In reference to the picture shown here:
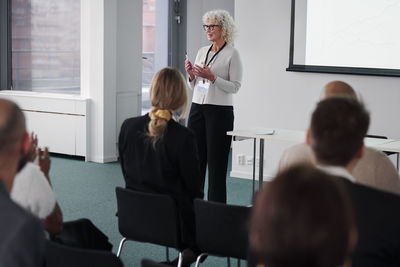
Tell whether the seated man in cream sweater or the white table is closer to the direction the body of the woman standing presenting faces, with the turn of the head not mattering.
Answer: the seated man in cream sweater

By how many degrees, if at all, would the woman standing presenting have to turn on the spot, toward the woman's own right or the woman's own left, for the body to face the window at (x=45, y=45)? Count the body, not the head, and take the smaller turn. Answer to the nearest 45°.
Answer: approximately 90° to the woman's own right

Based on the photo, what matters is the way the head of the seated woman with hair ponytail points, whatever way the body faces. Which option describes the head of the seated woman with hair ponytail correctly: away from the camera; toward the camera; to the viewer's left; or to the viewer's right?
away from the camera

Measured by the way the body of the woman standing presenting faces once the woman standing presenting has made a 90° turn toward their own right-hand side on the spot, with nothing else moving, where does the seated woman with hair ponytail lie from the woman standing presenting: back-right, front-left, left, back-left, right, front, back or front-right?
back-left

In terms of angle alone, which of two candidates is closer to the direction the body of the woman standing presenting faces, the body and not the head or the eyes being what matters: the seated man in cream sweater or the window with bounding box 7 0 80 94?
the seated man in cream sweater

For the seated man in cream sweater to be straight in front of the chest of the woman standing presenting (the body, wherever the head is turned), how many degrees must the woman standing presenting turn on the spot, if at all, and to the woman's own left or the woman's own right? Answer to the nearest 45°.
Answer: approximately 45° to the woman's own left

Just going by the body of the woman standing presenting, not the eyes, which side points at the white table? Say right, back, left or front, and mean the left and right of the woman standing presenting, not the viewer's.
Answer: left

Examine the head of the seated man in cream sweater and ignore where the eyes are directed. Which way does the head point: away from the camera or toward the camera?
away from the camera
